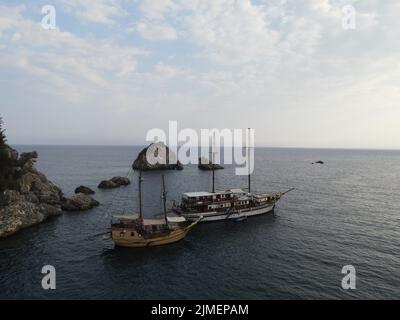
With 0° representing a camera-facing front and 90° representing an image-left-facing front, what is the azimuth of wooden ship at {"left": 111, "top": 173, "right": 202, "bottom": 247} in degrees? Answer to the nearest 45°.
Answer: approximately 270°
